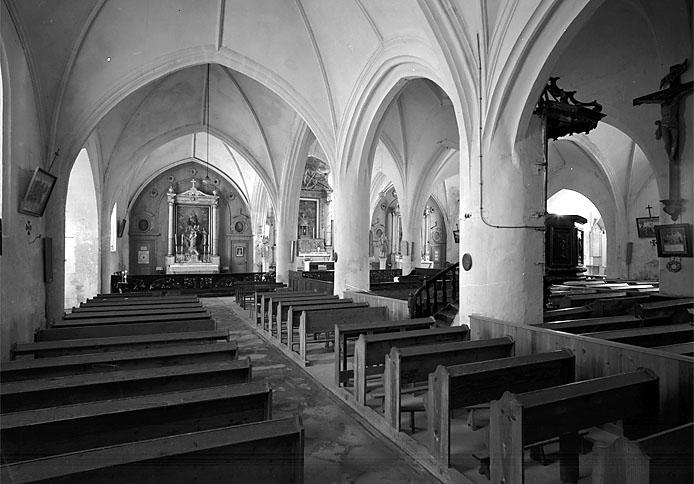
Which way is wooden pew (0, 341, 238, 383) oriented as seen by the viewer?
away from the camera

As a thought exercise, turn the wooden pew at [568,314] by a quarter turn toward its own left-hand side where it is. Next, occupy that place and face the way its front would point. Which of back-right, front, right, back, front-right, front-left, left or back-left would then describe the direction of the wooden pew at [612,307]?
back

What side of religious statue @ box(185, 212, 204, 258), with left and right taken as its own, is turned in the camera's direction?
front

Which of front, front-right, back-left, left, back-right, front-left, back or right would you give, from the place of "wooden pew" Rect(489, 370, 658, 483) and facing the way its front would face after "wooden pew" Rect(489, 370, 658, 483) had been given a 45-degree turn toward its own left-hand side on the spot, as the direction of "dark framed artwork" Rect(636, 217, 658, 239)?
right

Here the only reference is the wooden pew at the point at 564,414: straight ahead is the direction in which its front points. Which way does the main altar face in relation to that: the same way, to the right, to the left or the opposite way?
the opposite way

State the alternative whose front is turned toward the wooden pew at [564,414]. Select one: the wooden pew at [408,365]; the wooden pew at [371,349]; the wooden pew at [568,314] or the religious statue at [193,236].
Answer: the religious statue

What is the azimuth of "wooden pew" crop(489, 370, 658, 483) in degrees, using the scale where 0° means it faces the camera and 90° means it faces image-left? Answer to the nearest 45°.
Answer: approximately 135°

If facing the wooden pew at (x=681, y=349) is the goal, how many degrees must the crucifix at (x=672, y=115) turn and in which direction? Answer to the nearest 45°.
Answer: approximately 45° to its left

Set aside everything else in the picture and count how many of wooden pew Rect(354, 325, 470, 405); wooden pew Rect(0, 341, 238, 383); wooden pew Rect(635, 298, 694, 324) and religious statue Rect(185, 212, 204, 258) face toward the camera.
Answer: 1

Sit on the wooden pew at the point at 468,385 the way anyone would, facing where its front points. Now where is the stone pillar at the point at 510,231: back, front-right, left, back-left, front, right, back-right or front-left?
front-right

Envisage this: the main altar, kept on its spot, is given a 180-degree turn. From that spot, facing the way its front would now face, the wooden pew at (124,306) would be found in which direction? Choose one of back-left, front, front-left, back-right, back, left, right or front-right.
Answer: back

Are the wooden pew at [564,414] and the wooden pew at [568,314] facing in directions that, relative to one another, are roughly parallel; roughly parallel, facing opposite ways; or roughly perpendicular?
roughly parallel

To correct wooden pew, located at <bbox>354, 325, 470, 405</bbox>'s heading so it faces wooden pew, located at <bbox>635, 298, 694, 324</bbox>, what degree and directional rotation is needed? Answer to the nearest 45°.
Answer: approximately 90° to its right

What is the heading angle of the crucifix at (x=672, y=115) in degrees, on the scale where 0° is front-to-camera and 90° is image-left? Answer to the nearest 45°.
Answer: approximately 45°

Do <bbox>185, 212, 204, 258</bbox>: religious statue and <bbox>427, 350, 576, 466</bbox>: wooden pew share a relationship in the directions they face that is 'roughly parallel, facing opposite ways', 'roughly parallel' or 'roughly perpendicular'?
roughly parallel, facing opposite ways

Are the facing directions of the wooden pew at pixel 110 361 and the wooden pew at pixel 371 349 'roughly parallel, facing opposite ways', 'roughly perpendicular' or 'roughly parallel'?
roughly parallel

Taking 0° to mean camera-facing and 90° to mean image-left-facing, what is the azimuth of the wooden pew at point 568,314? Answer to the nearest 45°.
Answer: approximately 135°

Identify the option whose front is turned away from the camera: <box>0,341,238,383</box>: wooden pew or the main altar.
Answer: the wooden pew

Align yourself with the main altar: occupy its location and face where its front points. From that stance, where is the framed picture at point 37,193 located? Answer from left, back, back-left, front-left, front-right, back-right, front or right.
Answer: front

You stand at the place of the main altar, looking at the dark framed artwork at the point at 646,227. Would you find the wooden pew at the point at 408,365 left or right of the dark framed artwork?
right
